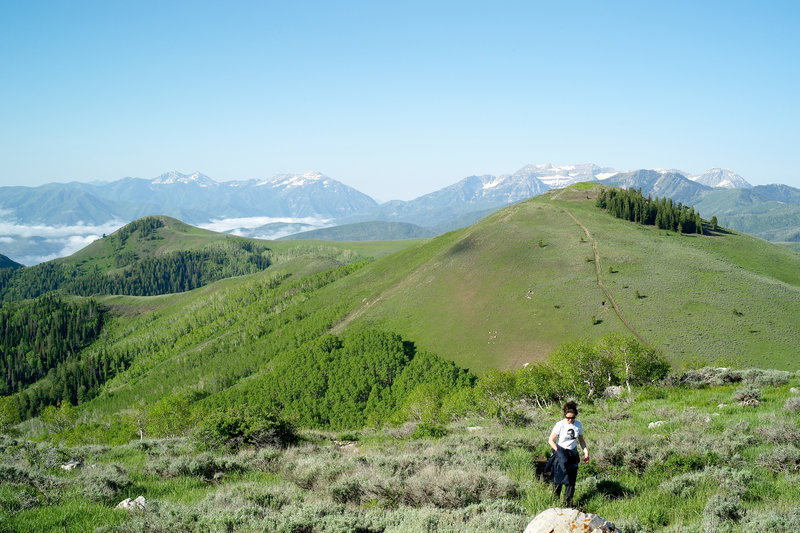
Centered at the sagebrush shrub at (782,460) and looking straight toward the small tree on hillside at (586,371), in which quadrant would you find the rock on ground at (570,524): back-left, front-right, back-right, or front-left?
back-left

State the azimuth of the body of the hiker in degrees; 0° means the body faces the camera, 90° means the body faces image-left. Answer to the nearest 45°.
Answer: approximately 0°

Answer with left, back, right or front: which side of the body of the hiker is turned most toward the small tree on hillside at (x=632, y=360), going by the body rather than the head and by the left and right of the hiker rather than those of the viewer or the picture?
back

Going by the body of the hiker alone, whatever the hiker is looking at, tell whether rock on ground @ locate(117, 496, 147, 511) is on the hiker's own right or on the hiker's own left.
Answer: on the hiker's own right

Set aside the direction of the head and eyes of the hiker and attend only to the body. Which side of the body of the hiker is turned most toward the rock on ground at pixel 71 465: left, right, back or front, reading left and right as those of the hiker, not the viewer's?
right

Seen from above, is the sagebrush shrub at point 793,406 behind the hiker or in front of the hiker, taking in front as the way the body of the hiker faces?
behind

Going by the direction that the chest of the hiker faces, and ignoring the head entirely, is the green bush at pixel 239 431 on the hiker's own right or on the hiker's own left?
on the hiker's own right

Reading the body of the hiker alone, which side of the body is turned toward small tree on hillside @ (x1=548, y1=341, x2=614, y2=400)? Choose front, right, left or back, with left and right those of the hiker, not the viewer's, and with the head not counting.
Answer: back

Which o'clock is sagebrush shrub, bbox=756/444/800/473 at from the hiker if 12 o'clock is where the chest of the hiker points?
The sagebrush shrub is roughly at 8 o'clock from the hiker.
